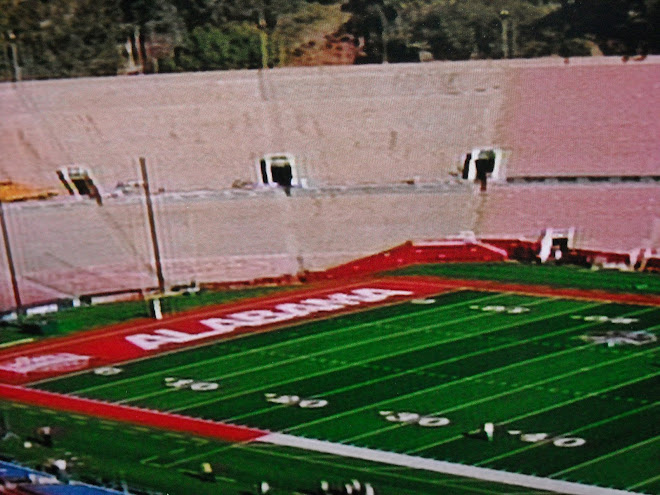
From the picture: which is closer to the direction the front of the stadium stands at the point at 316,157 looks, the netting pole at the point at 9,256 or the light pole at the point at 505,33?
the netting pole

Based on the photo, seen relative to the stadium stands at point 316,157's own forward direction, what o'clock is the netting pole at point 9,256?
The netting pole is roughly at 2 o'clock from the stadium stands.

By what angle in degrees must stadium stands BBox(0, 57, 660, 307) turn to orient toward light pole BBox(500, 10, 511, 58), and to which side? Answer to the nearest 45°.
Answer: approximately 135° to its left

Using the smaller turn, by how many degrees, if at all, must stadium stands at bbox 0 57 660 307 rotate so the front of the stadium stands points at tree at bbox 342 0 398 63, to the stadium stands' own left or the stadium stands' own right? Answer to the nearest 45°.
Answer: approximately 135° to the stadium stands' own left

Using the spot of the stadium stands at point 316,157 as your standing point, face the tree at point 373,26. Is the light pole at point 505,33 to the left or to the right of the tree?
right

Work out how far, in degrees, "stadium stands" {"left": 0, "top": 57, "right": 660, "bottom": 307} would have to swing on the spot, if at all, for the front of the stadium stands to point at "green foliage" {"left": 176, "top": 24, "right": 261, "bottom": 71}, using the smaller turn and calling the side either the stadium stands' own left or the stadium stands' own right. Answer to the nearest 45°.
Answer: approximately 135° to the stadium stands' own right

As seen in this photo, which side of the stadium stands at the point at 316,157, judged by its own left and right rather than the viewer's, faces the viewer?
front

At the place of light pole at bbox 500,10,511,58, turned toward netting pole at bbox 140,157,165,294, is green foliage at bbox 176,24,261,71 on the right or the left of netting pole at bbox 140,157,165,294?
right

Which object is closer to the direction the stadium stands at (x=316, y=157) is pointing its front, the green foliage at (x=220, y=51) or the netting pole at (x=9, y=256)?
the netting pole
